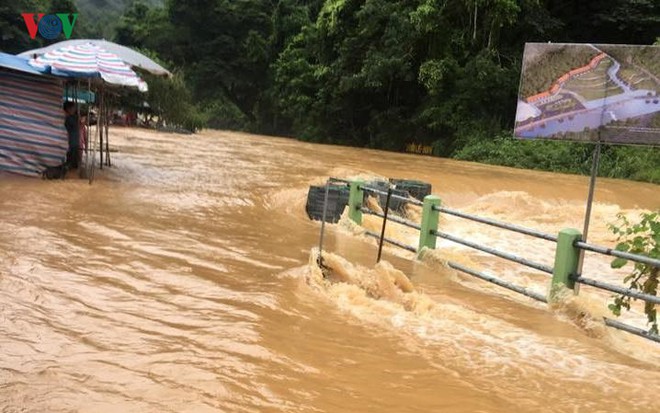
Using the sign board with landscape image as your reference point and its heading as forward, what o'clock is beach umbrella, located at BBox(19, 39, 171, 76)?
The beach umbrella is roughly at 4 o'clock from the sign board with landscape image.

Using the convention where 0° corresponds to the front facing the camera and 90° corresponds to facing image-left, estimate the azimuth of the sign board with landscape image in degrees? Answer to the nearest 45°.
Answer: approximately 0°

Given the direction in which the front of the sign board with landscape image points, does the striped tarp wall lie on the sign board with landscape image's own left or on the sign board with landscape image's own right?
on the sign board with landscape image's own right

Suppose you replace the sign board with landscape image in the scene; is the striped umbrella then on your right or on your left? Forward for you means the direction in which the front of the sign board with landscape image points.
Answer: on your right
